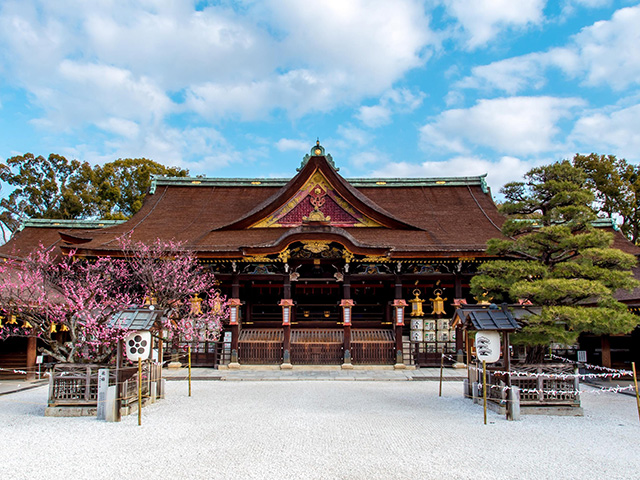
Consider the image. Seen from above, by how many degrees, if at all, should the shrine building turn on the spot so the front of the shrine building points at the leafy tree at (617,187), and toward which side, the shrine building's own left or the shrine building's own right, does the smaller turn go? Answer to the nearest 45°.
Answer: approximately 135° to the shrine building's own left

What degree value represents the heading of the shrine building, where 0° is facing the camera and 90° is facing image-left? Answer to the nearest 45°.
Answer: approximately 0°

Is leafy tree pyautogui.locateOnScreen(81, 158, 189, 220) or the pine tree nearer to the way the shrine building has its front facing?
the pine tree

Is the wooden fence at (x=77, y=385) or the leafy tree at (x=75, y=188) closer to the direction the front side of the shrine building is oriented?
the wooden fence

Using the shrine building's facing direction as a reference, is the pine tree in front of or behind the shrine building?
in front

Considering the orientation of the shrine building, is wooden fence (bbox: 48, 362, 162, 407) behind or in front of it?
in front

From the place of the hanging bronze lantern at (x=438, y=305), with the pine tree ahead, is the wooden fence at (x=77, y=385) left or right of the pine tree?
right

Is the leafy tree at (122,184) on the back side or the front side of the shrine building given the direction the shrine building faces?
on the back side
